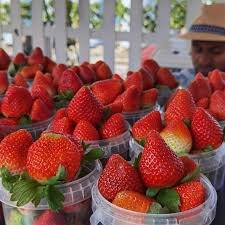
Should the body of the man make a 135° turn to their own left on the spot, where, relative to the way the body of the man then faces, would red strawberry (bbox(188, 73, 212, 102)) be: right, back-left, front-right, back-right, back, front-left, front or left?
right

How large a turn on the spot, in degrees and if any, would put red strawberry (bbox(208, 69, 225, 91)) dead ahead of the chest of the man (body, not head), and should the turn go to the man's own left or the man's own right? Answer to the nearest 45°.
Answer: approximately 45° to the man's own left

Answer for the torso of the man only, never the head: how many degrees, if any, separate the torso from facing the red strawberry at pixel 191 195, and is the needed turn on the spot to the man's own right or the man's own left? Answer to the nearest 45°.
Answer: approximately 45° to the man's own left

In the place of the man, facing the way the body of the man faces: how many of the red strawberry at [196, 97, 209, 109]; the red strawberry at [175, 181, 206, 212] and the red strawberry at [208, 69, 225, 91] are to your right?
0

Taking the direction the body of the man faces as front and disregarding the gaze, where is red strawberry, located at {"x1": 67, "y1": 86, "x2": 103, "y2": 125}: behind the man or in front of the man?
in front

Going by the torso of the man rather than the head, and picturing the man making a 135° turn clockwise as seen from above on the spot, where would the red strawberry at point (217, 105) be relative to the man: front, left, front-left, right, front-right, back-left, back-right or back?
back

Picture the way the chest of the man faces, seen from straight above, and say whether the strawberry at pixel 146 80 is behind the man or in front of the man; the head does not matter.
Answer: in front

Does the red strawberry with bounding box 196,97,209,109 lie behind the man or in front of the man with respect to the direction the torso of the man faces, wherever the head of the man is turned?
in front

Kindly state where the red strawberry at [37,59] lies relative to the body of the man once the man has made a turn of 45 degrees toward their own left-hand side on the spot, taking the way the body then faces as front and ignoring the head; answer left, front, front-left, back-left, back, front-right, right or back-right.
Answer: front-right
